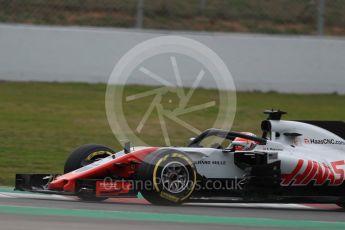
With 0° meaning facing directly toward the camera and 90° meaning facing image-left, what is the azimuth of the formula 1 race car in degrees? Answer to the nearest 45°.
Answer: approximately 45°
